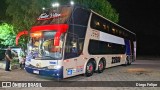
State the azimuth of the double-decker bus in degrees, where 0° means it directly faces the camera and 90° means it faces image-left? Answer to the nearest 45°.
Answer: approximately 45°

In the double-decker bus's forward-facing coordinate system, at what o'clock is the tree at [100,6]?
The tree is roughly at 5 o'clock from the double-decker bus.
